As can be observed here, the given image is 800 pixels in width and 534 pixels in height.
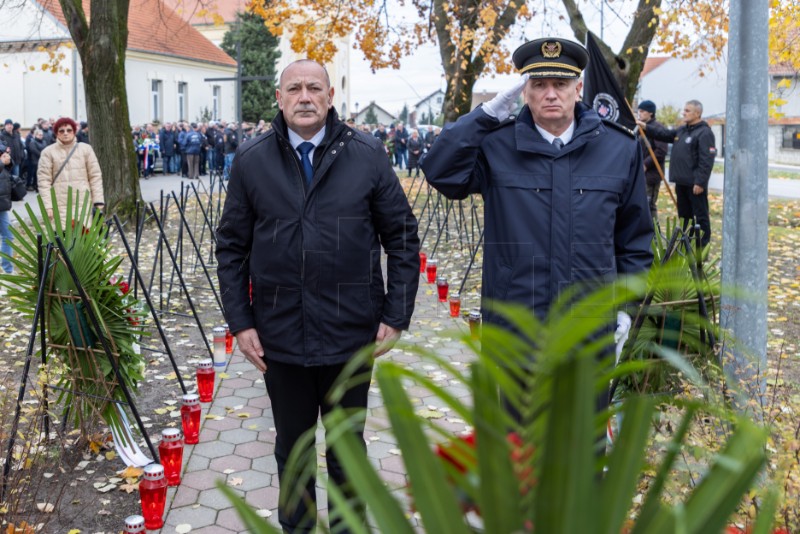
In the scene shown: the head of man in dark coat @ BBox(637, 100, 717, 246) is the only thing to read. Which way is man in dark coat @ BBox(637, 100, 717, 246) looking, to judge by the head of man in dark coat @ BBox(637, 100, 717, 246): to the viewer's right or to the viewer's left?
to the viewer's left

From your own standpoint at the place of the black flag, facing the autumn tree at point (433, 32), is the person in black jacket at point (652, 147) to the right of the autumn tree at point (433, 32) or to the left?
right

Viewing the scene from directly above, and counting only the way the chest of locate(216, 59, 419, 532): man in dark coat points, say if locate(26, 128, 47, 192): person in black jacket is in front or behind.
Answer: behind

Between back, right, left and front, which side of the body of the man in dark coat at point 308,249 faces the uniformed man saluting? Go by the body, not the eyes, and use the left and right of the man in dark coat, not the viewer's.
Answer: left

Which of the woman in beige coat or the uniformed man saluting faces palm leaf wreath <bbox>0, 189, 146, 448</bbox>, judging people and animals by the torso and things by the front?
the woman in beige coat

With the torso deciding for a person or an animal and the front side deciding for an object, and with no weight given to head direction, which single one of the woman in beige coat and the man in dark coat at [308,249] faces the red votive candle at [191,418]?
the woman in beige coat

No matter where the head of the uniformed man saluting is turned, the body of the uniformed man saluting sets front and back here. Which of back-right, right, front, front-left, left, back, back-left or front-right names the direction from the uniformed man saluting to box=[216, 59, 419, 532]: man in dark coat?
right

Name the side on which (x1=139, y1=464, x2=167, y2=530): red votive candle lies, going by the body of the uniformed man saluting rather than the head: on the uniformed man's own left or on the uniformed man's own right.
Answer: on the uniformed man's own right

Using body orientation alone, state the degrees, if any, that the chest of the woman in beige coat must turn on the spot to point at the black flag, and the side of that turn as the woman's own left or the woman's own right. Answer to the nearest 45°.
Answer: approximately 90° to the woman's own left

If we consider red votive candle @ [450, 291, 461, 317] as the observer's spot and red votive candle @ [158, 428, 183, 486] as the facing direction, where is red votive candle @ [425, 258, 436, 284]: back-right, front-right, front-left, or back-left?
back-right

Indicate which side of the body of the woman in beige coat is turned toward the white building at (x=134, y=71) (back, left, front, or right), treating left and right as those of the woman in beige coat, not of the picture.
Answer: back
